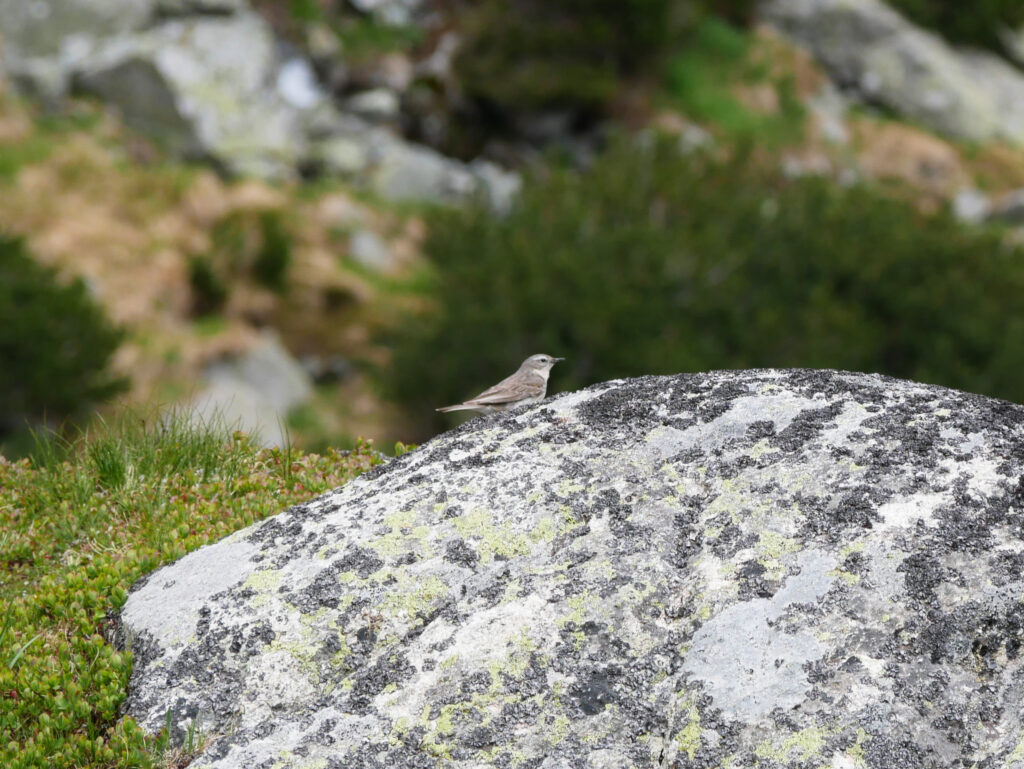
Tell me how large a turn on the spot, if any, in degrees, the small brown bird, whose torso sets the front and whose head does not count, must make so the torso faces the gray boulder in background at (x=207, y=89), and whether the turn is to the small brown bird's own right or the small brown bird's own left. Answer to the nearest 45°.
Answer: approximately 90° to the small brown bird's own left

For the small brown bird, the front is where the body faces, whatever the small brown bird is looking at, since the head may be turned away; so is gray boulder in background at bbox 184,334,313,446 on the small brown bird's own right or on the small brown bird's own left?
on the small brown bird's own left

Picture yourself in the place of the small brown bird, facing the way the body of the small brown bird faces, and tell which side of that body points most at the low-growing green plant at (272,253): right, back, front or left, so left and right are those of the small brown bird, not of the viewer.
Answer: left

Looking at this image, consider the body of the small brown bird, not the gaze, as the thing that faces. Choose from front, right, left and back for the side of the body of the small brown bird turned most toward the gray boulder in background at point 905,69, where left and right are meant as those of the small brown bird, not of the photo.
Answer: left

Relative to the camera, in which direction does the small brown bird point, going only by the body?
to the viewer's right
